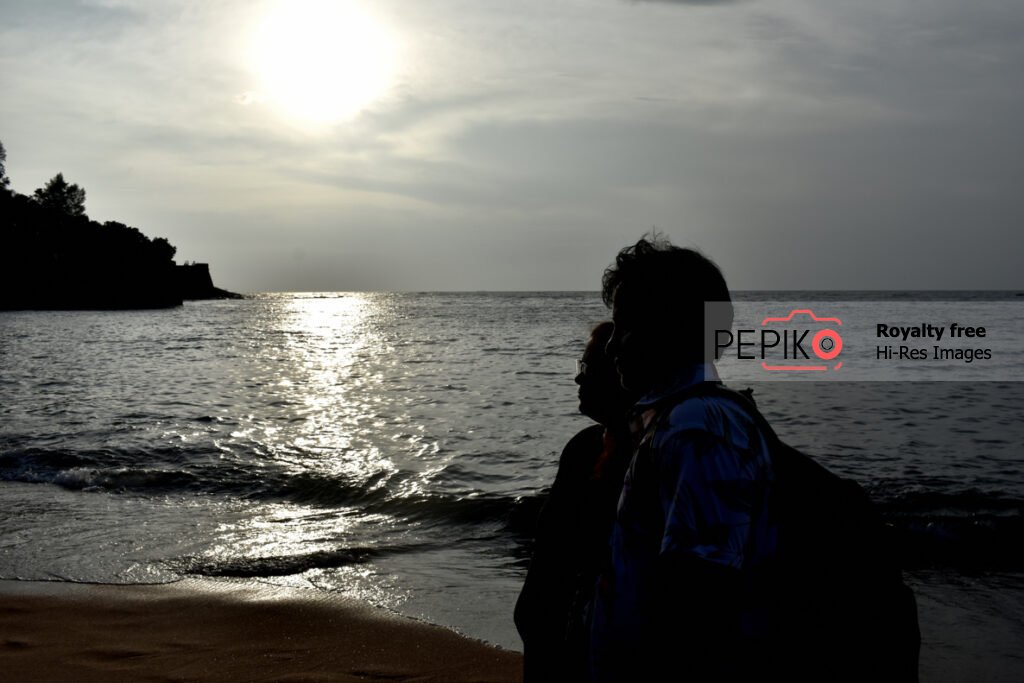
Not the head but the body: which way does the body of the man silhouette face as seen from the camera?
to the viewer's left
